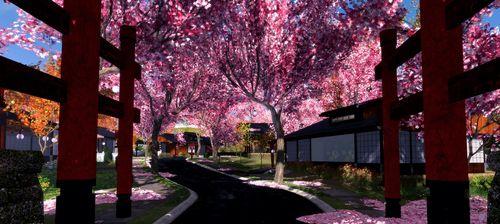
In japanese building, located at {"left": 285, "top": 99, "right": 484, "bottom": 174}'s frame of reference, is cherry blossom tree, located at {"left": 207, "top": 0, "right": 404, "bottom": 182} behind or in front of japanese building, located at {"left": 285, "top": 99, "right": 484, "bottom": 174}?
in front

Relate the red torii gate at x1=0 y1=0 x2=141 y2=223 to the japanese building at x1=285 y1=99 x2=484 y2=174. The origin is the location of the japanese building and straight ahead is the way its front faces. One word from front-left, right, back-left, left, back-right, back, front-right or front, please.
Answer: front-left

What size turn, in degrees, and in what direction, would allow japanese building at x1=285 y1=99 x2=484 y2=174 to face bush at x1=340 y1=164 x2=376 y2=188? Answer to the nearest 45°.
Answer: approximately 45° to its left

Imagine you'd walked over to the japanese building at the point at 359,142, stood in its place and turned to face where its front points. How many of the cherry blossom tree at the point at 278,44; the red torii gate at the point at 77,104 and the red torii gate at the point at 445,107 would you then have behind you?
0

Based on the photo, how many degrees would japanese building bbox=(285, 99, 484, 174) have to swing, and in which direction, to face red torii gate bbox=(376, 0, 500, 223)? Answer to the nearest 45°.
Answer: approximately 45° to its left

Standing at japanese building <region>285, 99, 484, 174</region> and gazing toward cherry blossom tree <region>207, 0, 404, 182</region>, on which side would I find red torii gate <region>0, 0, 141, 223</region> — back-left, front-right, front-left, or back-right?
front-left

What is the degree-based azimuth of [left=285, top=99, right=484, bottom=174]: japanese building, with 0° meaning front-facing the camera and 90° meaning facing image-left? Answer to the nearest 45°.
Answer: approximately 45°
